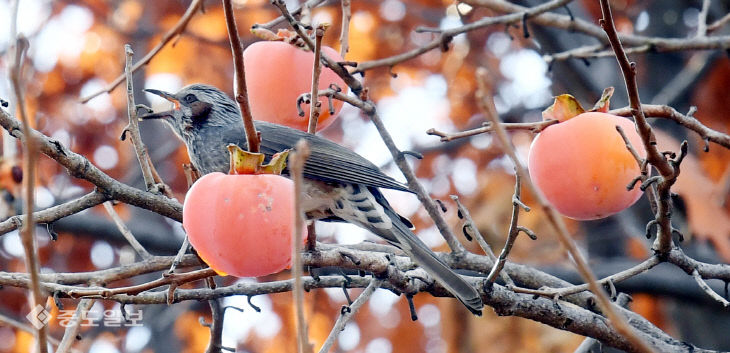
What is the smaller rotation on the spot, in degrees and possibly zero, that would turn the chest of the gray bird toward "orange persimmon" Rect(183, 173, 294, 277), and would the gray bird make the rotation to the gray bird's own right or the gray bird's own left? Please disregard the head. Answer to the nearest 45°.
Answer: approximately 90° to the gray bird's own left

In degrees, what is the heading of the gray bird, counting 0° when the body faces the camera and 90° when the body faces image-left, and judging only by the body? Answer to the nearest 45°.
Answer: approximately 90°

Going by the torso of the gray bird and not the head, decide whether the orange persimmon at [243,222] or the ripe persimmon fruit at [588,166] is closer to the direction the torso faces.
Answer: the orange persimmon

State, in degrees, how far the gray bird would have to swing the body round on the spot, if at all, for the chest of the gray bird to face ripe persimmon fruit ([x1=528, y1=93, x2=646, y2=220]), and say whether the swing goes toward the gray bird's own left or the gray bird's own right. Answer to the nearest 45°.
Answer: approximately 135° to the gray bird's own left
